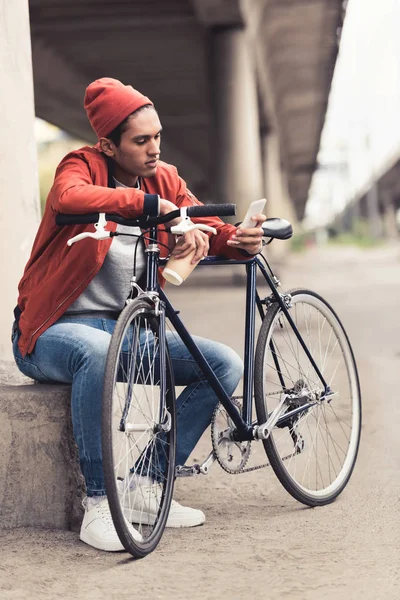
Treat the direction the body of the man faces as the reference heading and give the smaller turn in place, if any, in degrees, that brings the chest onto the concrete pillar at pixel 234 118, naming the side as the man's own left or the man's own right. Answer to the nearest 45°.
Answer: approximately 135° to the man's own left

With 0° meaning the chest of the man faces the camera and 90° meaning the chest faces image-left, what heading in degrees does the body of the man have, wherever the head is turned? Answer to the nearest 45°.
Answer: approximately 315°

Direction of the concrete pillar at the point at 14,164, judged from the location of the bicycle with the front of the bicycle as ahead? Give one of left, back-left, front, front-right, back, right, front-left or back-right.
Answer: right

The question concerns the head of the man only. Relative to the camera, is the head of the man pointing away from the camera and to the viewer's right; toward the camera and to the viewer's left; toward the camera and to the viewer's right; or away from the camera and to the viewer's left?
toward the camera and to the viewer's right

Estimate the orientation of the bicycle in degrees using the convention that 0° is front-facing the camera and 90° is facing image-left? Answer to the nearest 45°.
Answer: approximately 45°

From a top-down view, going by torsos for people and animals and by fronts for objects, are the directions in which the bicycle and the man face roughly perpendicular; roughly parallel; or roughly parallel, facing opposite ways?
roughly perpendicular

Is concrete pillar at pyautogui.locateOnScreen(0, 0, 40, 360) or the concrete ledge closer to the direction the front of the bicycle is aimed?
the concrete ledge

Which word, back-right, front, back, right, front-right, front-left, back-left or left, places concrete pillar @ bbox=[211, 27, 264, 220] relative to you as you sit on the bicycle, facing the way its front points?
back-right
